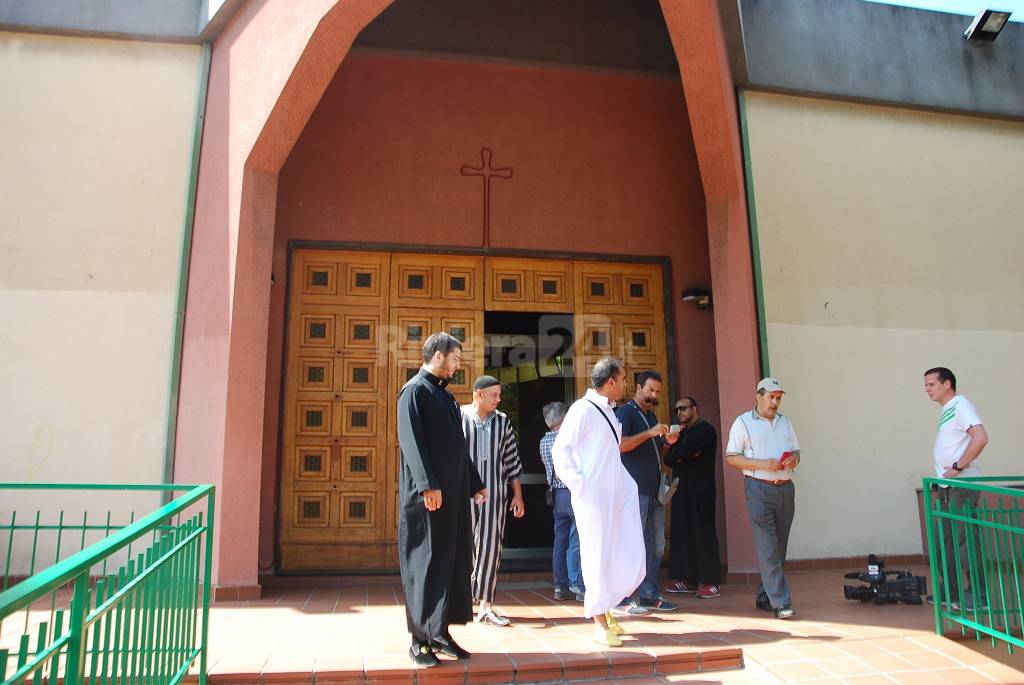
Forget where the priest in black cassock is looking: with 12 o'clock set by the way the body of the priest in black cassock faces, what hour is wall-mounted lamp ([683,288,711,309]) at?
The wall-mounted lamp is roughly at 9 o'clock from the priest in black cassock.

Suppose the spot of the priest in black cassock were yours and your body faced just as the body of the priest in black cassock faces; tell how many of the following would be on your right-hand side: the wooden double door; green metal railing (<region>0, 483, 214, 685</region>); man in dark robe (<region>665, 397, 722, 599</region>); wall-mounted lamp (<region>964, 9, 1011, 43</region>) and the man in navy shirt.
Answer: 1

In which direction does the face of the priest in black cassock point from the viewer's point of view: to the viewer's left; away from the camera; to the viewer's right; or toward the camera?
to the viewer's right

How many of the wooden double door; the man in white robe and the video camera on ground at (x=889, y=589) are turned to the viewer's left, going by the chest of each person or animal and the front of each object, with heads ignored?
1

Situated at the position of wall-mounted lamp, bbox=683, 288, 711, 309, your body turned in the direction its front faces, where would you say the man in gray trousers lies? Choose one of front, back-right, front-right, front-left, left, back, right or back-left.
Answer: left

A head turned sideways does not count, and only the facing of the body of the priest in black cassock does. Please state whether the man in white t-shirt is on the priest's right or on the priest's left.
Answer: on the priest's left

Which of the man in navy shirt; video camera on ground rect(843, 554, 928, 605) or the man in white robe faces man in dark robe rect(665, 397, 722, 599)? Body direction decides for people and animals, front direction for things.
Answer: the video camera on ground

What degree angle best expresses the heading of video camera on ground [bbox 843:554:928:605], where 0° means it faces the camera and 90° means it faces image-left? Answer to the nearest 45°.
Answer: approximately 90°

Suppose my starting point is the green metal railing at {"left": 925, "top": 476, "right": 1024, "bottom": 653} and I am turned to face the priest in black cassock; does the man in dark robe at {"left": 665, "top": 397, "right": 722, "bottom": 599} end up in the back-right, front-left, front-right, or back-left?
front-right
